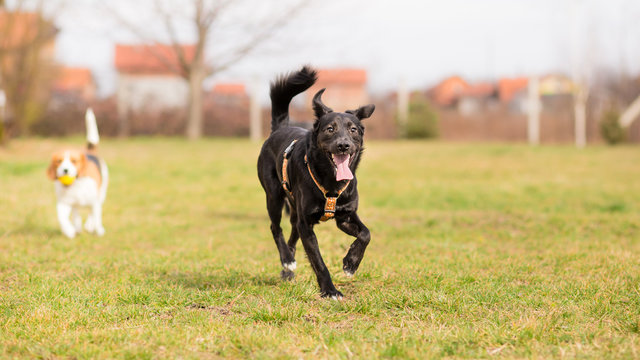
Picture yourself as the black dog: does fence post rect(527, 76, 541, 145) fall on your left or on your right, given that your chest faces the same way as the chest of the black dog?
on your left

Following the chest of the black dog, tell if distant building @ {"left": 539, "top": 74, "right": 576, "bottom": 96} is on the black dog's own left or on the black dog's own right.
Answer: on the black dog's own left

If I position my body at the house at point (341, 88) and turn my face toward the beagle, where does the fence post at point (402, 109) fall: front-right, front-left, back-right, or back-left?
front-left

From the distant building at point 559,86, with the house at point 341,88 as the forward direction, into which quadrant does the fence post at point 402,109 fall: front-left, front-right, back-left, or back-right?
front-left

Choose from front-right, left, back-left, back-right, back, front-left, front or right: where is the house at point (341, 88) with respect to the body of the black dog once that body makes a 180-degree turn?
front-right

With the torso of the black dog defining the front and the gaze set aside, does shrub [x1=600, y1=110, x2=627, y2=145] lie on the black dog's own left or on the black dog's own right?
on the black dog's own left

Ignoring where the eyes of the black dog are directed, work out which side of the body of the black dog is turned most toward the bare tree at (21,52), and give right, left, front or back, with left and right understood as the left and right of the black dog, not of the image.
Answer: back

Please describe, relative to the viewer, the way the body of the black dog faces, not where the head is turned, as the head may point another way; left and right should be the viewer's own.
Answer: facing the viewer and to the right of the viewer

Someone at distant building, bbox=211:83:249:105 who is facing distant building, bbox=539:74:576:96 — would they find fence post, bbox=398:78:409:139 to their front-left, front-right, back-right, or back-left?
front-right

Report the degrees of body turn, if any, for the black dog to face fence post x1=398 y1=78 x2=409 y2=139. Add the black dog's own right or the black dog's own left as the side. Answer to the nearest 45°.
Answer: approximately 135° to the black dog's own left

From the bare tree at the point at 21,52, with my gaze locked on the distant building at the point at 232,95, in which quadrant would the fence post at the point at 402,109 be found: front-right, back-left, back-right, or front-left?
front-right

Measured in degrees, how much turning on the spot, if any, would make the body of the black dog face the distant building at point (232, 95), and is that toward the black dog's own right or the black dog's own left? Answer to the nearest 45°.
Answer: approximately 135° to the black dog's own left

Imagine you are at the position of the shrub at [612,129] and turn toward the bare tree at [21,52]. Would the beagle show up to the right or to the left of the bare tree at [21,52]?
left
